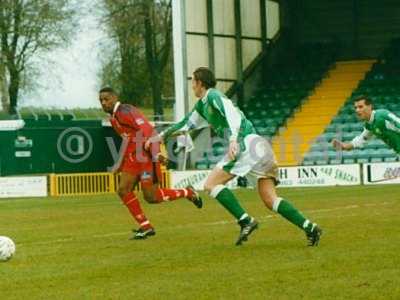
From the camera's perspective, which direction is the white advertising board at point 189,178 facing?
toward the camera

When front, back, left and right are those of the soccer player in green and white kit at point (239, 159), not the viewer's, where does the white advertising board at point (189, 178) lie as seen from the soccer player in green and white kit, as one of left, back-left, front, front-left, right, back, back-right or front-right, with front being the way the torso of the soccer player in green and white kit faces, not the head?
right

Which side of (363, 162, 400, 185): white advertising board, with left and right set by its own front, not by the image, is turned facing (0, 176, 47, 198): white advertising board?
right

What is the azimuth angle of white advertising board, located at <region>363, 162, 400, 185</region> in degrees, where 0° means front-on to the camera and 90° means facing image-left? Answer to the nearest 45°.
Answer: approximately 0°

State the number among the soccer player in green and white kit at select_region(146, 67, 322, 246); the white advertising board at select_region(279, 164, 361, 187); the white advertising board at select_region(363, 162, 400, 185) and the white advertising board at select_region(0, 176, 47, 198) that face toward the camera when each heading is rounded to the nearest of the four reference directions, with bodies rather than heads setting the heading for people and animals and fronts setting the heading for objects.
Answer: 3

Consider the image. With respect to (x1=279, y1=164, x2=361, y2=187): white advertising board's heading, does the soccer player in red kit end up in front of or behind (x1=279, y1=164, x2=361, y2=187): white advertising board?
in front

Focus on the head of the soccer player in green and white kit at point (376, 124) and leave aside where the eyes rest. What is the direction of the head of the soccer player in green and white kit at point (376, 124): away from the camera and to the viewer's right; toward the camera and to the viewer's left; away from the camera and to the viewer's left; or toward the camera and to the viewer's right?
toward the camera and to the viewer's left

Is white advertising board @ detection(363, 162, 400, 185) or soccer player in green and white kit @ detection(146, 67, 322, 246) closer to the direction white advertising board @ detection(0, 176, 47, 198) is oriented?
the soccer player in green and white kit

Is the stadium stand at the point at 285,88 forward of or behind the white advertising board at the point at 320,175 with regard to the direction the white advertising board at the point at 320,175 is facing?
behind

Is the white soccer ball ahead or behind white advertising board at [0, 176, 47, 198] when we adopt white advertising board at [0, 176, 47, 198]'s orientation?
ahead

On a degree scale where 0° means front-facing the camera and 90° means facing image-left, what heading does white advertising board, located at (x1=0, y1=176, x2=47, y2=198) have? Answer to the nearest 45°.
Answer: approximately 0°

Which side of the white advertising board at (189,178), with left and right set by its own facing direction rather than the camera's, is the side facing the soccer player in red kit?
front

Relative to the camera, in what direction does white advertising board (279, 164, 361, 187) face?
facing the viewer

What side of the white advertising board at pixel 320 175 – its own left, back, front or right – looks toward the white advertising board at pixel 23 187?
right

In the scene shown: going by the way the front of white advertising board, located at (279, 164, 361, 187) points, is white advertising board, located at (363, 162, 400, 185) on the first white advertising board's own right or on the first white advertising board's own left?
on the first white advertising board's own left

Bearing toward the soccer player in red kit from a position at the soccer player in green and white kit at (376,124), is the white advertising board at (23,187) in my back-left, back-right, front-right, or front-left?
front-right
